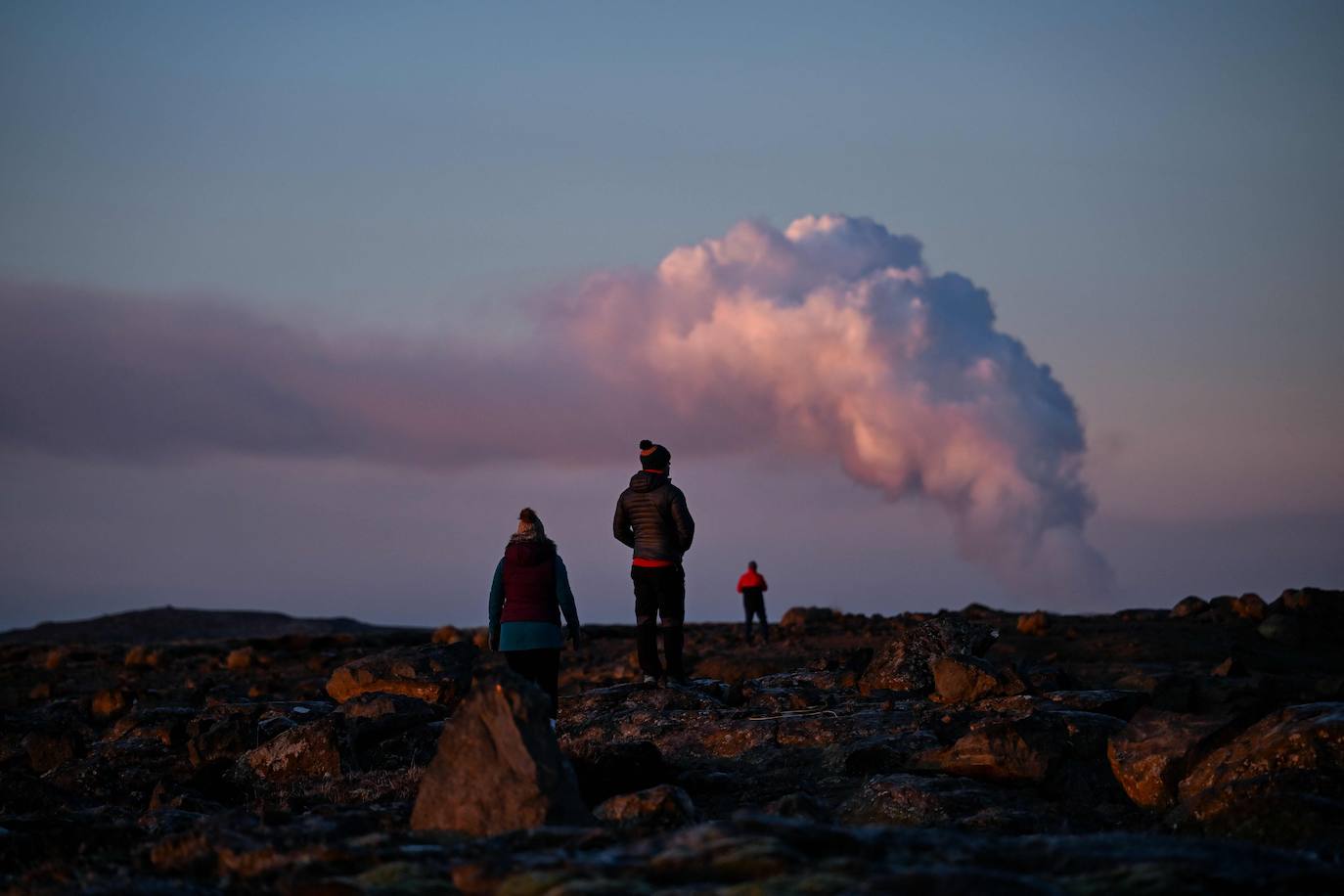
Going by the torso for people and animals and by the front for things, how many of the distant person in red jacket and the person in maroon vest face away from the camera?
2

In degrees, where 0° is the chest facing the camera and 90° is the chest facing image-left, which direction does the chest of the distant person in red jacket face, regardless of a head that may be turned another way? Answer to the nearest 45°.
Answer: approximately 180°

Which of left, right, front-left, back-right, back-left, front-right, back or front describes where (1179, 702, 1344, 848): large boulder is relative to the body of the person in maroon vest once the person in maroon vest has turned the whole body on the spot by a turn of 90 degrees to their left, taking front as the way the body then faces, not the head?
back-left

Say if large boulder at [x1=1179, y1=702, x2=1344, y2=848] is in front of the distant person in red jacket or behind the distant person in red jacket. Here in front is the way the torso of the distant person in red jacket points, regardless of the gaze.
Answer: behind

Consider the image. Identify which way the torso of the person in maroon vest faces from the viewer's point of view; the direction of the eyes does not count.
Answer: away from the camera

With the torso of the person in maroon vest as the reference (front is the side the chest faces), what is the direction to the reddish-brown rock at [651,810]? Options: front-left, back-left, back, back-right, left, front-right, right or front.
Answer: back

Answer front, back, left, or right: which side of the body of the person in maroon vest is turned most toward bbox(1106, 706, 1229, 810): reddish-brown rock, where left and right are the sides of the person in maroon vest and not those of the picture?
right

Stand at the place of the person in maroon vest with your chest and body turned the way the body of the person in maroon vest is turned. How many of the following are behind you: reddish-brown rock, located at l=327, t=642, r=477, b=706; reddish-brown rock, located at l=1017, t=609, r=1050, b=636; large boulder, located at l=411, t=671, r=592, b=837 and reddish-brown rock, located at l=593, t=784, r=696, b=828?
2

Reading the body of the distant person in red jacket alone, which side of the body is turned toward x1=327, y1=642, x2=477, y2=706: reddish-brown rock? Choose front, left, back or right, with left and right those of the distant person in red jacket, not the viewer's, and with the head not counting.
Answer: back

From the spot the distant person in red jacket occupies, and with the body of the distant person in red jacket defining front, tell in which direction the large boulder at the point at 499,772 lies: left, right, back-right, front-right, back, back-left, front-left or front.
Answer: back

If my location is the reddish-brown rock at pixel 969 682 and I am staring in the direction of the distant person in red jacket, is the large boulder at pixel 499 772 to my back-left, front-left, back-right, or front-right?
back-left

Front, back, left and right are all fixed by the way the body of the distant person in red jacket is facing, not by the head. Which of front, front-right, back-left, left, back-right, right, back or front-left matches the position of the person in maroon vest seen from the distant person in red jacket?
back
